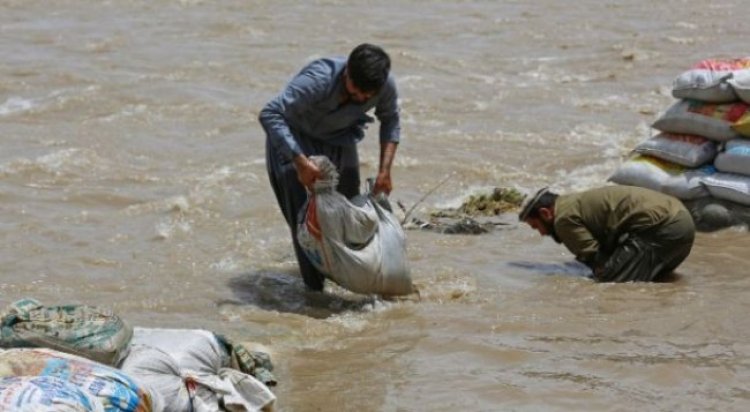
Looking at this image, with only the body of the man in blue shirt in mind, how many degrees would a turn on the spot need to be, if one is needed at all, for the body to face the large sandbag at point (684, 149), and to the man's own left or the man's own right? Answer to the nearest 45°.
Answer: approximately 90° to the man's own left

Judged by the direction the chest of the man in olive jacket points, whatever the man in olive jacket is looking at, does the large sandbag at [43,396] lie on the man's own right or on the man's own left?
on the man's own left

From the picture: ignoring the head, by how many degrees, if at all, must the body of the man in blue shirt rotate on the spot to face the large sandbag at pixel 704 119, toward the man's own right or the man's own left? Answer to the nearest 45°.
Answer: approximately 90° to the man's own left

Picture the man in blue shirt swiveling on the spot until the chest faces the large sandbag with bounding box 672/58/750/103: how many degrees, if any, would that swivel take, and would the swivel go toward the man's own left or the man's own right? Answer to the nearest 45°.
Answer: approximately 90° to the man's own left

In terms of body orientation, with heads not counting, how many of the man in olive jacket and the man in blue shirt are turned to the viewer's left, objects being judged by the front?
1

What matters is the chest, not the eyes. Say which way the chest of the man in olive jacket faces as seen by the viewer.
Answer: to the viewer's left

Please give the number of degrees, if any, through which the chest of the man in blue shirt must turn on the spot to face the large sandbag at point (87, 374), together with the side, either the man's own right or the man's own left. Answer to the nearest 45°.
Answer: approximately 45° to the man's own right

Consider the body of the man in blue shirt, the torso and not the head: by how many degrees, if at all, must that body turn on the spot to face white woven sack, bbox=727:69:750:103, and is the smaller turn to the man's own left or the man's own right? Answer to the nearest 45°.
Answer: approximately 90° to the man's own left

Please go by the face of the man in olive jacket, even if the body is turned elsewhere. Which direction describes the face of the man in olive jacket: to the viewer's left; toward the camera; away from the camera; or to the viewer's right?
to the viewer's left

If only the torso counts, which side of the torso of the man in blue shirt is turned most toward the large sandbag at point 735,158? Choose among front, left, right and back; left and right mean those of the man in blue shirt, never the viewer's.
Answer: left

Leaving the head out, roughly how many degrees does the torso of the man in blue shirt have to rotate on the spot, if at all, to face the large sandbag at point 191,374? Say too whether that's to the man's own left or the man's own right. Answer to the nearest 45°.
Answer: approximately 45° to the man's own right

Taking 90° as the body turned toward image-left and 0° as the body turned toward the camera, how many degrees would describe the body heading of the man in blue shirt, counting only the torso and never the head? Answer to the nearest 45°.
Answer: approximately 315°
